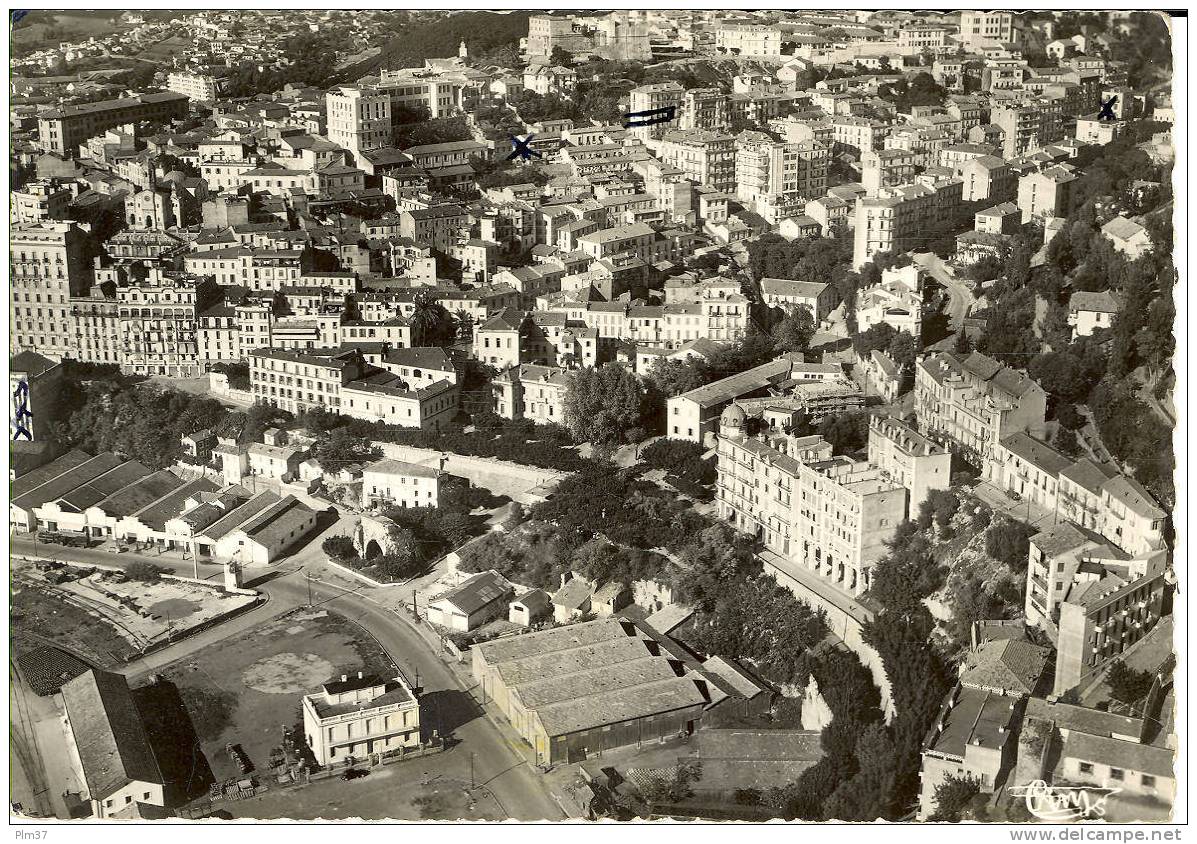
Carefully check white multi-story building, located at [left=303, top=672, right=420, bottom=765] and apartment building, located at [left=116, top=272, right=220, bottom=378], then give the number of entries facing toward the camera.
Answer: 2

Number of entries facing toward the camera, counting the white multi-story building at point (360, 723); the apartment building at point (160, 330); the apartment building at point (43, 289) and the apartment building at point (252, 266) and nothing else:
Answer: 4

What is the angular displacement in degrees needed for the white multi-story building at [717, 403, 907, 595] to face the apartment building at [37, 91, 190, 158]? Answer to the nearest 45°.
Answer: approximately 90° to its right

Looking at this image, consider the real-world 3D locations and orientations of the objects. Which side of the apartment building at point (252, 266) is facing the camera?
front

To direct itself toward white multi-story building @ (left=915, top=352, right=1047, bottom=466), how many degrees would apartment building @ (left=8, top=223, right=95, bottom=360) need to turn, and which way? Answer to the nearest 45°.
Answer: approximately 45° to its left

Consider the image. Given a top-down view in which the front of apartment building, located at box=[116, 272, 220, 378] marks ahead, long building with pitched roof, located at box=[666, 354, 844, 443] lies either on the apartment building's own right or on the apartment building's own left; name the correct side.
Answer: on the apartment building's own left

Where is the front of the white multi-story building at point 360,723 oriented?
toward the camera

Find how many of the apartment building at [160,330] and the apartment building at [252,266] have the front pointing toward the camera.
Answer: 2

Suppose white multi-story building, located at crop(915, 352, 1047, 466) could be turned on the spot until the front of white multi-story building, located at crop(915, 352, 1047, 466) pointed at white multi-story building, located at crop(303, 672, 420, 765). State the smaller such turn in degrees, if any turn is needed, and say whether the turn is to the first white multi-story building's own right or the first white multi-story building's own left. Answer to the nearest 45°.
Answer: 0° — it already faces it

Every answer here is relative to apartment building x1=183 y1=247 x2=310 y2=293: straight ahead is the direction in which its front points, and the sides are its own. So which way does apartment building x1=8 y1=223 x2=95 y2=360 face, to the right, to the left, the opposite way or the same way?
the same way

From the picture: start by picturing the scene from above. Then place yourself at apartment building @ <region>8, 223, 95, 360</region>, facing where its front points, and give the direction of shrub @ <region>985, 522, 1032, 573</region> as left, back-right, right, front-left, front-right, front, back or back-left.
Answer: front-left

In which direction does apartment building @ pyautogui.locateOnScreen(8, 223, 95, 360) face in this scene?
toward the camera

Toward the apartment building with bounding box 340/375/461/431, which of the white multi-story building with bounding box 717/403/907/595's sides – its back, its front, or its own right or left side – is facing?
right

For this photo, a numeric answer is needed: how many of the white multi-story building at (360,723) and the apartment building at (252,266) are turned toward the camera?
2

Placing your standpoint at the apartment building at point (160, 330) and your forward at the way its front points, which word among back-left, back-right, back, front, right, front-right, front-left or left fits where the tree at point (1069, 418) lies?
front-left

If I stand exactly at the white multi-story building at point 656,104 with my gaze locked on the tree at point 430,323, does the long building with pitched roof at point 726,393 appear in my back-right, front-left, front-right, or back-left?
front-left

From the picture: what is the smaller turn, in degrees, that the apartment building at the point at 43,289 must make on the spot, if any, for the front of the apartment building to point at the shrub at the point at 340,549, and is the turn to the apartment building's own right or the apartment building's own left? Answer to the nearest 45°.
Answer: approximately 45° to the apartment building's own left

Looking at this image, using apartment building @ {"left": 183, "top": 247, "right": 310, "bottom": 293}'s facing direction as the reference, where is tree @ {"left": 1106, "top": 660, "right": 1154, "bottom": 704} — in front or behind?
in front

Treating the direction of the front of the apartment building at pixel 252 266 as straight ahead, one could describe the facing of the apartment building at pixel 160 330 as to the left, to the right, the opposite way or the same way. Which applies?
the same way

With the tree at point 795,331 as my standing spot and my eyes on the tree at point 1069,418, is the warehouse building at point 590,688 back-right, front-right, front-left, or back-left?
front-right
